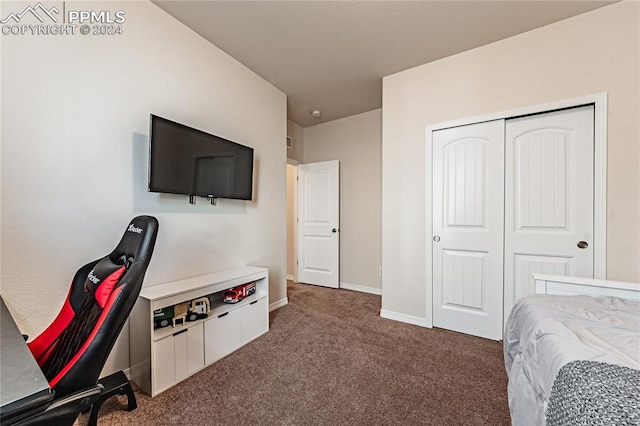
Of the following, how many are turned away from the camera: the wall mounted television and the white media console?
0

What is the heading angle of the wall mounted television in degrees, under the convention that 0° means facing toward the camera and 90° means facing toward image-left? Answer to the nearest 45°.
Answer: approximately 315°

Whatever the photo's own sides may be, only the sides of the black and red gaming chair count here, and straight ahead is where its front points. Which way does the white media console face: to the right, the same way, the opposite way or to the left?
to the left

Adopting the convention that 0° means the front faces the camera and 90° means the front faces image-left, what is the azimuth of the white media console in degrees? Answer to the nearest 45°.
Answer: approximately 315°

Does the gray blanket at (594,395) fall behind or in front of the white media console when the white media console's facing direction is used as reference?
in front

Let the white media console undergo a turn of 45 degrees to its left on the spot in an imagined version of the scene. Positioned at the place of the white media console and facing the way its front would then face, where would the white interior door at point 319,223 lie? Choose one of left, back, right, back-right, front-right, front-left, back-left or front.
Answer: front-left

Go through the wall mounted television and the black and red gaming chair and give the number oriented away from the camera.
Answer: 0

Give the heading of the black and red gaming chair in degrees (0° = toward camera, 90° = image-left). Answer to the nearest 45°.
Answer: approximately 45°

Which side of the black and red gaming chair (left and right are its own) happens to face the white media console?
back

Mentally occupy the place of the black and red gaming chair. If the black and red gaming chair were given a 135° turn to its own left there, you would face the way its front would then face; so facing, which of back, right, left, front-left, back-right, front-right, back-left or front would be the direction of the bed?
front-right

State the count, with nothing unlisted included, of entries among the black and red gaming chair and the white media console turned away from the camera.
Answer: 0

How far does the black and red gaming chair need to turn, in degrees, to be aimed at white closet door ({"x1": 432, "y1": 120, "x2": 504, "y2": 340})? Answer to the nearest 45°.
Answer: approximately 135° to its left
